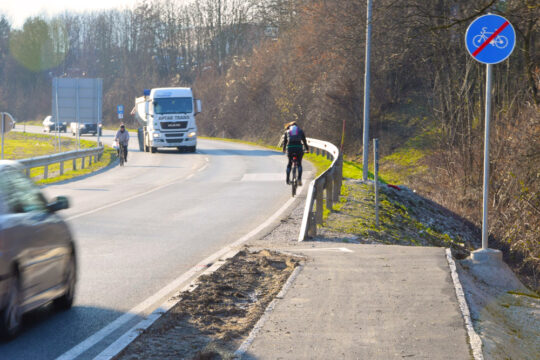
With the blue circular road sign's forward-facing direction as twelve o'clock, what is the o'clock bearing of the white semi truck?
The white semi truck is roughly at 5 o'clock from the blue circular road sign.

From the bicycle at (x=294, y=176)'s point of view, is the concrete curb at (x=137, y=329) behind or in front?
behind

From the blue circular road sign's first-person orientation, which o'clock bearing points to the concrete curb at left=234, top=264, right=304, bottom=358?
The concrete curb is roughly at 1 o'clock from the blue circular road sign.

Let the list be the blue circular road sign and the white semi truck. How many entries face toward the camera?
2

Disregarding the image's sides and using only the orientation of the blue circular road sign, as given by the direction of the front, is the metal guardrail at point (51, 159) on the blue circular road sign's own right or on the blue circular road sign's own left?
on the blue circular road sign's own right

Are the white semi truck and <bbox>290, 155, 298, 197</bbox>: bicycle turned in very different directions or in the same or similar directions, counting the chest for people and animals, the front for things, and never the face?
very different directions

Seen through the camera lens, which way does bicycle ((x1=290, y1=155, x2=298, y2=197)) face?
facing away from the viewer

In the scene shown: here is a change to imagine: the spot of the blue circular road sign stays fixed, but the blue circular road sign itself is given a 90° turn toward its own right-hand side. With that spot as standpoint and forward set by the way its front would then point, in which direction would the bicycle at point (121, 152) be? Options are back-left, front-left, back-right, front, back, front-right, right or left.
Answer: front-right

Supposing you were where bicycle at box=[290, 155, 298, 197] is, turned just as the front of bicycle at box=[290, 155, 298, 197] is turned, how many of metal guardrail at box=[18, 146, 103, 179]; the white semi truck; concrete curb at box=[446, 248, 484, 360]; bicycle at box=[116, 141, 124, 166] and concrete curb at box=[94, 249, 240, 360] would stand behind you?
2

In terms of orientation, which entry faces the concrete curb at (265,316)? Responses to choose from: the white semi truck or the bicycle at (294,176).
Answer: the white semi truck
